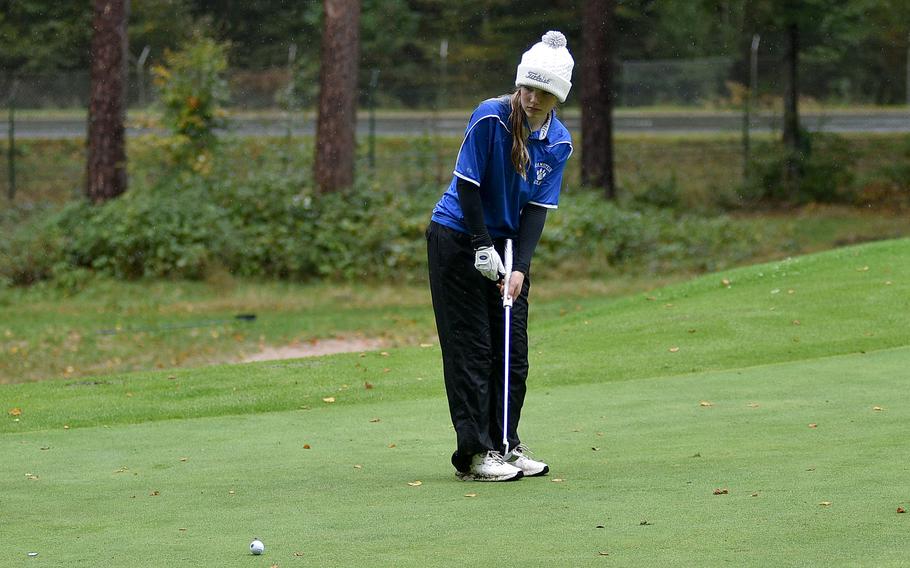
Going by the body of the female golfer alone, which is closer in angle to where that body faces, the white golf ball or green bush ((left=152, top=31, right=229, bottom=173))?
the white golf ball

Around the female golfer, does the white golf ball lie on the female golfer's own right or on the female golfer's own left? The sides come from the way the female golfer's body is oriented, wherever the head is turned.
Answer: on the female golfer's own right

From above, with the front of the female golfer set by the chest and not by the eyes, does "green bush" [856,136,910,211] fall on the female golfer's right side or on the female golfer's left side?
on the female golfer's left side

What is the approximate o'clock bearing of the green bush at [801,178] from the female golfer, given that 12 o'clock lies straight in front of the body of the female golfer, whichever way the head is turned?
The green bush is roughly at 8 o'clock from the female golfer.

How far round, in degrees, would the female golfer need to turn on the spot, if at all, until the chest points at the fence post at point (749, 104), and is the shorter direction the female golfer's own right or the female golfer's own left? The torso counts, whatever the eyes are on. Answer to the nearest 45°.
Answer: approximately 135° to the female golfer's own left

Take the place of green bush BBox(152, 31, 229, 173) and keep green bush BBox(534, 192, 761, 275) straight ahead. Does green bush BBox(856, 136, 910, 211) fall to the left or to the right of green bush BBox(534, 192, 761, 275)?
left

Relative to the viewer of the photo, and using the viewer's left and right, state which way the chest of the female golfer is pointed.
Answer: facing the viewer and to the right of the viewer

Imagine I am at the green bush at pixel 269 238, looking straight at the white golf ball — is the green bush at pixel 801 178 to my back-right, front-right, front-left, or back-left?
back-left

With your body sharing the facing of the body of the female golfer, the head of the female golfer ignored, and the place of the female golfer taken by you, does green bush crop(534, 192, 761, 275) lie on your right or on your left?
on your left

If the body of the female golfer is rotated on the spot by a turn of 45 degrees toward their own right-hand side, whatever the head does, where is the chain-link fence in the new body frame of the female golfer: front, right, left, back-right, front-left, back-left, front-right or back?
back
